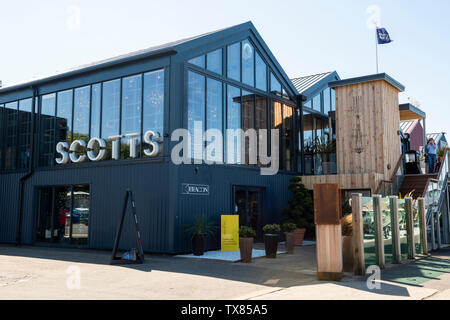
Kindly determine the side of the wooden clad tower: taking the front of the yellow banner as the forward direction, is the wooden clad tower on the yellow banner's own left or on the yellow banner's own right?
on the yellow banner's own left

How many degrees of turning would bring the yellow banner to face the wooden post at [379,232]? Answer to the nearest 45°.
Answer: approximately 45° to its left

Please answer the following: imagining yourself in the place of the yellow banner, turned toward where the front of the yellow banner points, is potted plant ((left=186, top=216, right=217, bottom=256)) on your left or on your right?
on your right

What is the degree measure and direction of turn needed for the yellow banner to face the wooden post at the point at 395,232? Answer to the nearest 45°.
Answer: approximately 45° to its left

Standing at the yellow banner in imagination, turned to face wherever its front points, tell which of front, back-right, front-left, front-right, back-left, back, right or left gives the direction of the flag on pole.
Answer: back-left
